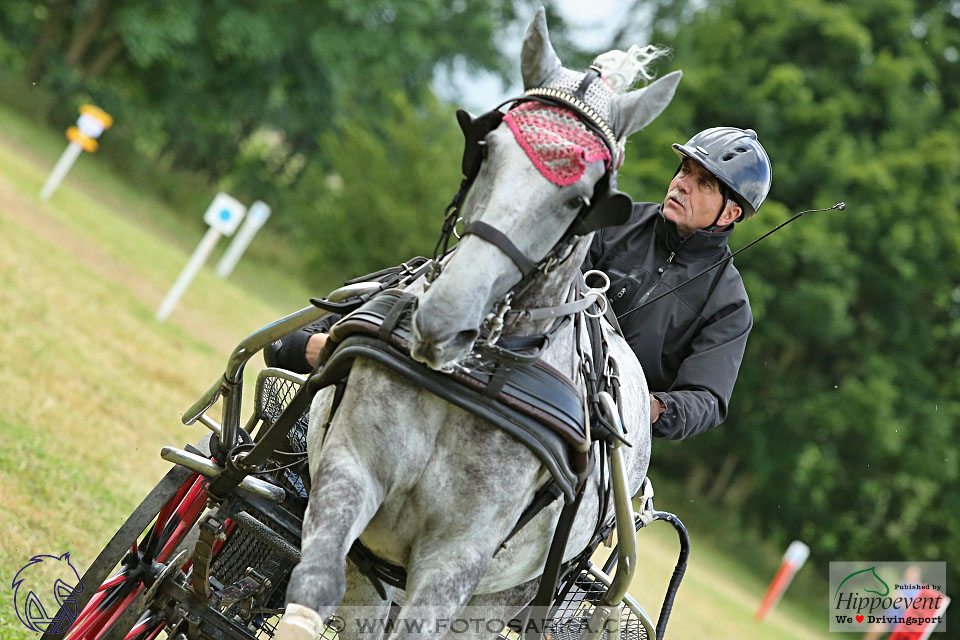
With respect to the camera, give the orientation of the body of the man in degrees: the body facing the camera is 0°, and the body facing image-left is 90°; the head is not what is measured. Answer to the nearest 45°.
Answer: approximately 45°

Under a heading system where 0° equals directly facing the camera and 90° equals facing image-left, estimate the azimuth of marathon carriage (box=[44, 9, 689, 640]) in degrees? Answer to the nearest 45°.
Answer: approximately 0°

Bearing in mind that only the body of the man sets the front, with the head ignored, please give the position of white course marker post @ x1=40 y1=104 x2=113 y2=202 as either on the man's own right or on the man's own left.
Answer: on the man's own right

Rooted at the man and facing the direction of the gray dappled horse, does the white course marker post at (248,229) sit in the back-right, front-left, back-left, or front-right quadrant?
back-right

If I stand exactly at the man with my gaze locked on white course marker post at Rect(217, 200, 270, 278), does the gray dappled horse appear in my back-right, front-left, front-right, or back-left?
back-left

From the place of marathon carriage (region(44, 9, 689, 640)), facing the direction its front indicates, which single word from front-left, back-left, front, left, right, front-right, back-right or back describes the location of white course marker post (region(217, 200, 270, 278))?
back

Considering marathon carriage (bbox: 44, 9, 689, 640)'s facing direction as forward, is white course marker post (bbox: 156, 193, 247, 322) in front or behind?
behind
